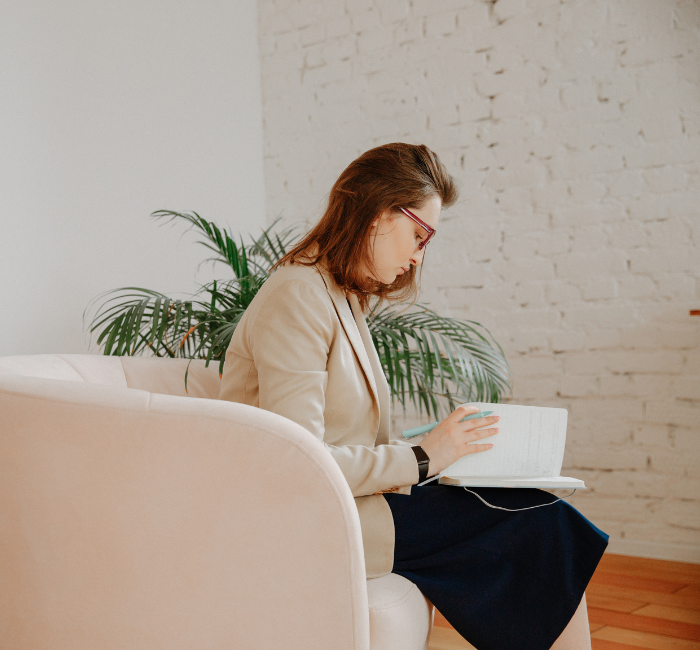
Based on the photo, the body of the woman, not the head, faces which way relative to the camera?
to the viewer's right

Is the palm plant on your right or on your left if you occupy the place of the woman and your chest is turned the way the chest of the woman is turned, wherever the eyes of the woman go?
on your left
